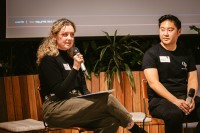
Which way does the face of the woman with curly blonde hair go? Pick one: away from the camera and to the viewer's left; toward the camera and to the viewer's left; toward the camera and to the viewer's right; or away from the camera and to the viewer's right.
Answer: toward the camera and to the viewer's right

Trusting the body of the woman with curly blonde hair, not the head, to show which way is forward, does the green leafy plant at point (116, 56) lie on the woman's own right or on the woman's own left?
on the woman's own left

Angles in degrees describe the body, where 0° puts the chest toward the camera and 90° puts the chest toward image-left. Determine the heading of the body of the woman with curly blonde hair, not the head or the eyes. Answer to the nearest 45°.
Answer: approximately 315°
